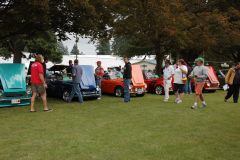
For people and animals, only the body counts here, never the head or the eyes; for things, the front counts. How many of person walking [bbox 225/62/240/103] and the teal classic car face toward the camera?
1

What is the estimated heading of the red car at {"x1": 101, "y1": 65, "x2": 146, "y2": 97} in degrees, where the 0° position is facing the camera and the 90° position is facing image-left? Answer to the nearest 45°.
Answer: approximately 315°

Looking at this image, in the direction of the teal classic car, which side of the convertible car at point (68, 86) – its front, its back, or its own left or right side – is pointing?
right

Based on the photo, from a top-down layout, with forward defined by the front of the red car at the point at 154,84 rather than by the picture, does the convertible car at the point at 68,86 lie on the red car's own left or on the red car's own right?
on the red car's own right

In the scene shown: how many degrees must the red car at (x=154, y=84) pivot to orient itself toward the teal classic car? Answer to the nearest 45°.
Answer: approximately 90° to its right

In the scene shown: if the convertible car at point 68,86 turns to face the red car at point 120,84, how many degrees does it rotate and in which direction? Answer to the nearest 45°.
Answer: approximately 90° to its left

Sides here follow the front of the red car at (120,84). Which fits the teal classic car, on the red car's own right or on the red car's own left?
on the red car's own right
